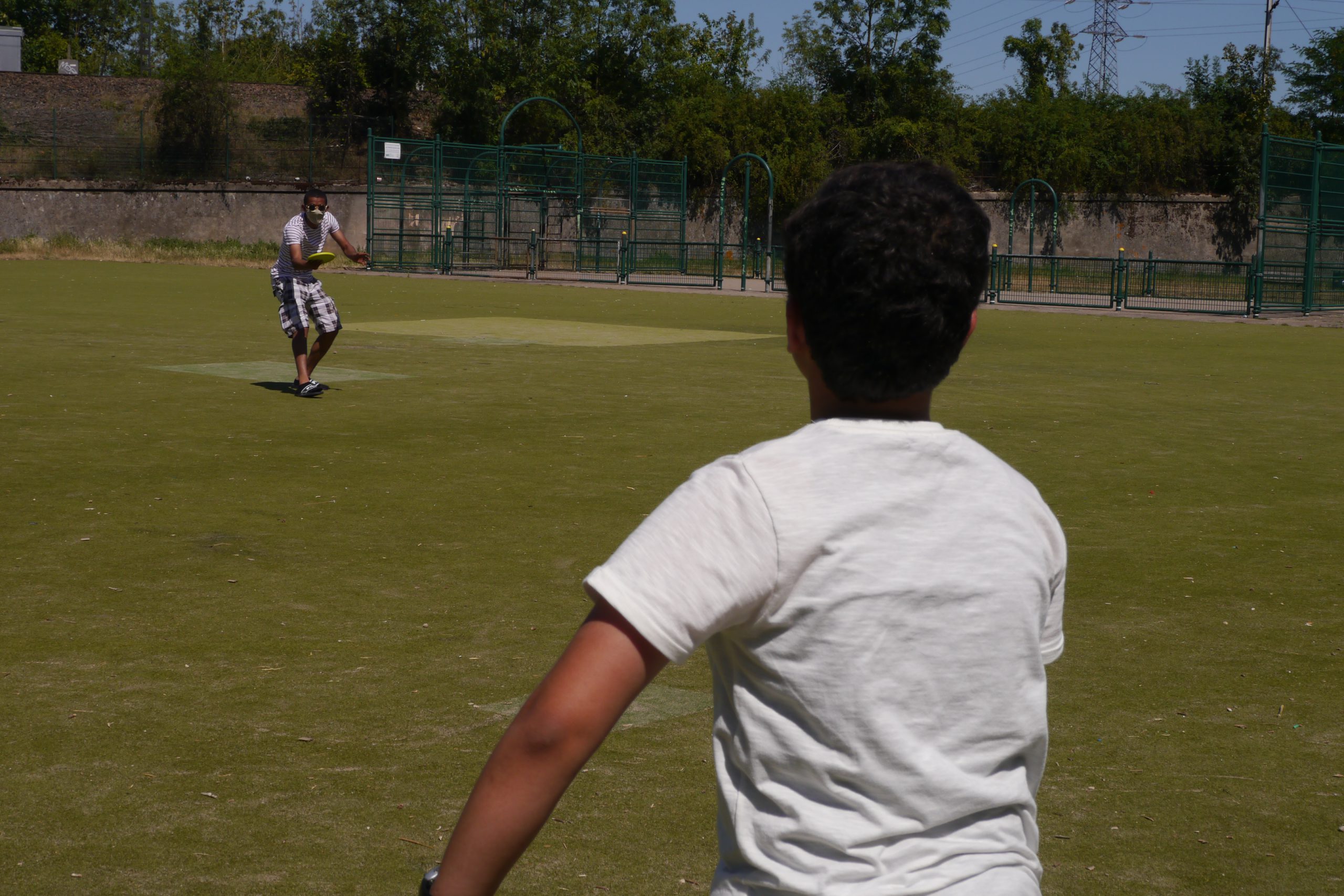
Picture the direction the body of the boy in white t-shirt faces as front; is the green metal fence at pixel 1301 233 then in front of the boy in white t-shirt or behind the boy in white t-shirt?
in front

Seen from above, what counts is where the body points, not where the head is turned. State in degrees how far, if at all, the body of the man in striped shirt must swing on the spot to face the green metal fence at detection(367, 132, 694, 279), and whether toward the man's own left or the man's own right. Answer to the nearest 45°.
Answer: approximately 135° to the man's own left

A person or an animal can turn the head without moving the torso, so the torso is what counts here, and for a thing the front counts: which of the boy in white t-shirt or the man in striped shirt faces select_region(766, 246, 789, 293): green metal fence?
the boy in white t-shirt

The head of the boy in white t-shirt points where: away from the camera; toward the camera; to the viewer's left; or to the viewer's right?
away from the camera

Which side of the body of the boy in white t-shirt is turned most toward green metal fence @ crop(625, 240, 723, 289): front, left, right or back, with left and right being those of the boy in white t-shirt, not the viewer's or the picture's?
front

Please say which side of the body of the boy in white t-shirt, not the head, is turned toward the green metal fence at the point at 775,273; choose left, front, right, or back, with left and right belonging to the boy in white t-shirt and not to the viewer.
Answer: front

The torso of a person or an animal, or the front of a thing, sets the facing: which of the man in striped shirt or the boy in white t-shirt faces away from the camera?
the boy in white t-shirt

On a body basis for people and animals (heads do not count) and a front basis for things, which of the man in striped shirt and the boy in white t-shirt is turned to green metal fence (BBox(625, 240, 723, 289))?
the boy in white t-shirt

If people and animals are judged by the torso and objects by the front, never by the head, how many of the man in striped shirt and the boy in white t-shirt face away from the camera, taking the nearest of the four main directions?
1

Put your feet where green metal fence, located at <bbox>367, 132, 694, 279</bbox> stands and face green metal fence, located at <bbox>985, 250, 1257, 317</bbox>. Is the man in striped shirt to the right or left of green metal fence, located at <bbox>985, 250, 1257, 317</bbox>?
right

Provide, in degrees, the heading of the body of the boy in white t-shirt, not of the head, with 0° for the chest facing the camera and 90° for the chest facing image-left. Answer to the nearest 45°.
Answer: approximately 180°
